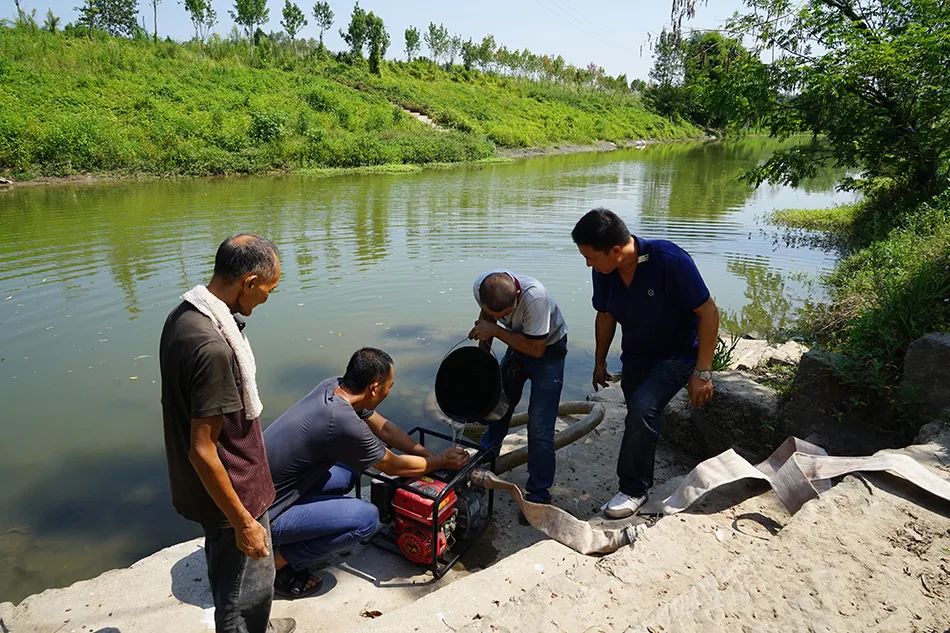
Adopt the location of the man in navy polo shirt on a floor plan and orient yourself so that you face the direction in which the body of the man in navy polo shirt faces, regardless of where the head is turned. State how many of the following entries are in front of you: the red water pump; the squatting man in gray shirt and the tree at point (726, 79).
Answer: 2

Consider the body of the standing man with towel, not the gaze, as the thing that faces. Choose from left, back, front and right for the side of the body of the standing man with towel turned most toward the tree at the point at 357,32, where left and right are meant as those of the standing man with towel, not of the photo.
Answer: left

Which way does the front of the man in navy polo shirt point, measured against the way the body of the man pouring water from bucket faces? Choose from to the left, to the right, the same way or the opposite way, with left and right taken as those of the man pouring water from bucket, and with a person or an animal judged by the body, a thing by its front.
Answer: the same way

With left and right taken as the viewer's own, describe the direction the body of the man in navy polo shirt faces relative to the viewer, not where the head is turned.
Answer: facing the viewer and to the left of the viewer

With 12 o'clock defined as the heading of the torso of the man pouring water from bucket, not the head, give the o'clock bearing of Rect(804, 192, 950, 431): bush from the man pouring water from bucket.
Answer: The bush is roughly at 7 o'clock from the man pouring water from bucket.

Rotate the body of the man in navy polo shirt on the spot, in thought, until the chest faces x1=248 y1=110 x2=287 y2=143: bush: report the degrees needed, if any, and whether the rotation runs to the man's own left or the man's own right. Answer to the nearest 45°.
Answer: approximately 90° to the man's own right

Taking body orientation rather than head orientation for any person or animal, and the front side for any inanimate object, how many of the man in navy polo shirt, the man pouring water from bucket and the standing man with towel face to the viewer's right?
1

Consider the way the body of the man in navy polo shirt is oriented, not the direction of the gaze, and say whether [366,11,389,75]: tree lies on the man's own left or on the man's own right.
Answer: on the man's own right

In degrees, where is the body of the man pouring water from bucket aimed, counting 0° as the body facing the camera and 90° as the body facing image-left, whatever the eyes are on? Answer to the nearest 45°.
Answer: approximately 45°

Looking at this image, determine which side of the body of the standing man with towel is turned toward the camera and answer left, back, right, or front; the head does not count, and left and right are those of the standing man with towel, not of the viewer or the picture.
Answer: right

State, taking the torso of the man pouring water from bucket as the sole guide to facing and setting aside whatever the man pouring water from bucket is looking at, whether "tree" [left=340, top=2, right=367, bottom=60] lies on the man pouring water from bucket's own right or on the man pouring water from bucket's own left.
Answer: on the man pouring water from bucket's own right

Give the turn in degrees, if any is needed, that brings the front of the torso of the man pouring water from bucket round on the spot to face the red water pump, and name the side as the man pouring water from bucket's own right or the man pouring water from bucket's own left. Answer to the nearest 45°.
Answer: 0° — they already face it

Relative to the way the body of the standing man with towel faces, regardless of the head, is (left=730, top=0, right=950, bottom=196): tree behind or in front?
in front

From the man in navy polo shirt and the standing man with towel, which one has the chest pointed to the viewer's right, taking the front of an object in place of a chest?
the standing man with towel

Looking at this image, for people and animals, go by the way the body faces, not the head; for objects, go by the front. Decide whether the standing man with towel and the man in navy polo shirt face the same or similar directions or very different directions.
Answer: very different directions

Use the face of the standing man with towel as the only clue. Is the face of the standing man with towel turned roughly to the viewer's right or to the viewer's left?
to the viewer's right

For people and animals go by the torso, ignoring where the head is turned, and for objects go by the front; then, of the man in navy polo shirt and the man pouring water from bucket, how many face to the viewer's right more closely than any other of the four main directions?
0
